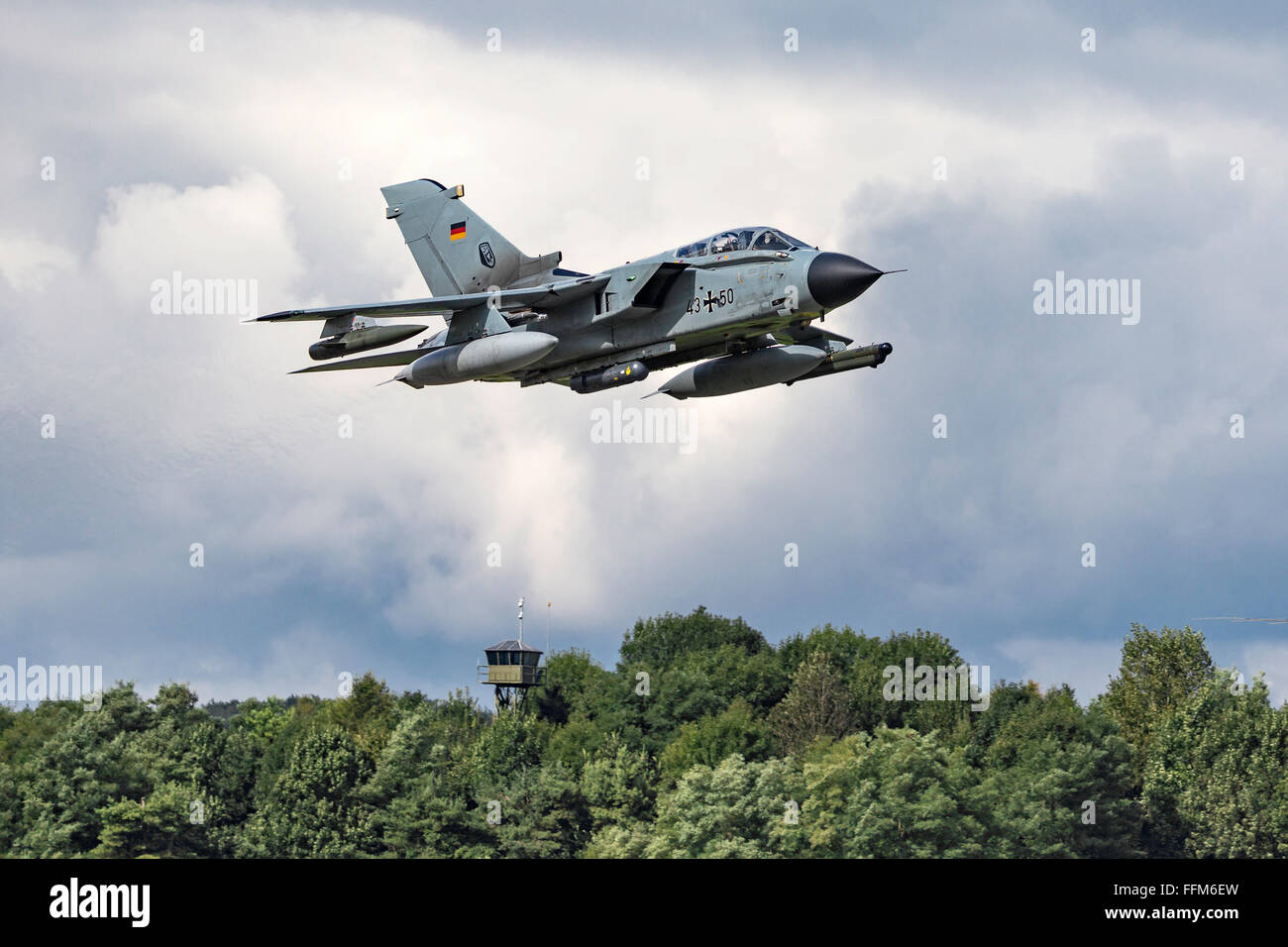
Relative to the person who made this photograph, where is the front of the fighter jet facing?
facing the viewer and to the right of the viewer
